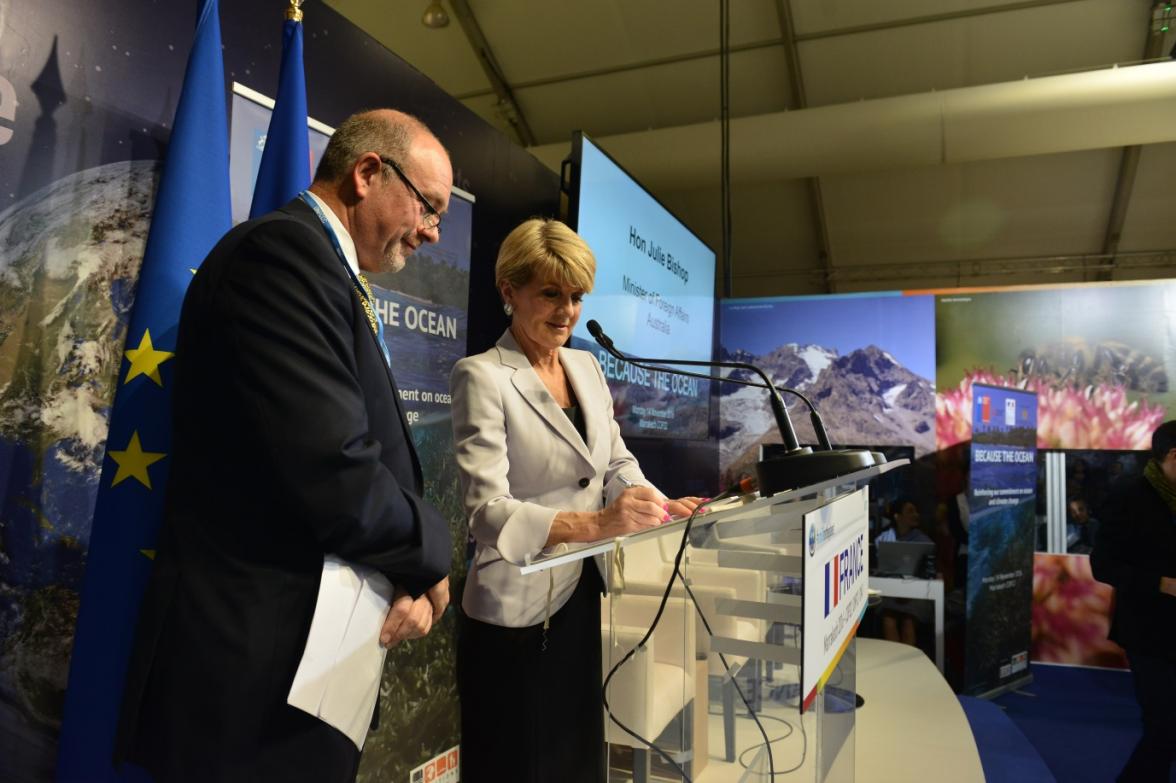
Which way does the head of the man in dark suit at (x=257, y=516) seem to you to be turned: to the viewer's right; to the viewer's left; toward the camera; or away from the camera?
to the viewer's right

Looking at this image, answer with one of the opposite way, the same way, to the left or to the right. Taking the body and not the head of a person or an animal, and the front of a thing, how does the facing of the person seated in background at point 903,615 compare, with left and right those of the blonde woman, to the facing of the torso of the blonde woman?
to the right

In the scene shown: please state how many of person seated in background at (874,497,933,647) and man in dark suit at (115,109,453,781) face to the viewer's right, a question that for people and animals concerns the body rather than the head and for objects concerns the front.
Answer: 1

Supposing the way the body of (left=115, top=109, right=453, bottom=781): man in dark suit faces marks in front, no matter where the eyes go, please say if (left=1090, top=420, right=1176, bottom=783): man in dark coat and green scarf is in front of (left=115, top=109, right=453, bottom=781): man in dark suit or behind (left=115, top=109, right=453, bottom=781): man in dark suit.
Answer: in front

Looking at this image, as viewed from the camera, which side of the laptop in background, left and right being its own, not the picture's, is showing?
back

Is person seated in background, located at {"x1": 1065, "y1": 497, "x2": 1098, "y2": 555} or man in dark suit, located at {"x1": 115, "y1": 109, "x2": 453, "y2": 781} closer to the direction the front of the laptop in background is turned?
the person seated in background

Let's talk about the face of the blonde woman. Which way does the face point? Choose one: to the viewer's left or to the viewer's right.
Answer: to the viewer's right

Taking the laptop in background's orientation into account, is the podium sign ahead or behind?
behind

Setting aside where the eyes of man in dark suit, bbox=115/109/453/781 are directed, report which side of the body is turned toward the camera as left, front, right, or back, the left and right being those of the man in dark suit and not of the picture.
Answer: right

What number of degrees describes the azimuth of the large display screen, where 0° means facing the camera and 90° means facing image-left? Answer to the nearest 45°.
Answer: approximately 315°

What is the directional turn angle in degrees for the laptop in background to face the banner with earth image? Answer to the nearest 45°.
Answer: approximately 180°
